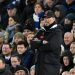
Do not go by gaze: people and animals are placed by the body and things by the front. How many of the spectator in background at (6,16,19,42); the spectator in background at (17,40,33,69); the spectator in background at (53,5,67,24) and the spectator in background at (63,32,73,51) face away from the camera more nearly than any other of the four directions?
0

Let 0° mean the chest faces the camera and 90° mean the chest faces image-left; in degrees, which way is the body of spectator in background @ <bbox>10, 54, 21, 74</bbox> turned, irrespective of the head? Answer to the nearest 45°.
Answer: approximately 45°

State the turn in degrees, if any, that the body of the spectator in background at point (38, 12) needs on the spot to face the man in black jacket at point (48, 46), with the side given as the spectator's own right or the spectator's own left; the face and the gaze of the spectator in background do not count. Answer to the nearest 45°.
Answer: approximately 45° to the spectator's own left

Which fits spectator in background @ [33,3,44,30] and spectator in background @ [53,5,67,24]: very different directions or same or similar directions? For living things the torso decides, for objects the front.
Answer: same or similar directions

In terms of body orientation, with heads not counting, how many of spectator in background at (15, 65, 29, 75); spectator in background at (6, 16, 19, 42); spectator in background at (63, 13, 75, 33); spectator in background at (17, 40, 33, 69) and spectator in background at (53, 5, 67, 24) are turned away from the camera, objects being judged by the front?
0

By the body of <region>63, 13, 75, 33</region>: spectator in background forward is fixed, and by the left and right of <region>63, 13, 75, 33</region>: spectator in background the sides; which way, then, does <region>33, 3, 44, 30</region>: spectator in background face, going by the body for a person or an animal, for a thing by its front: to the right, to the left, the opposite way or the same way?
the same way

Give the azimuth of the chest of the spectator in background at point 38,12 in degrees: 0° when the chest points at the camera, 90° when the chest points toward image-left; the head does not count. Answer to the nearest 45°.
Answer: approximately 45°

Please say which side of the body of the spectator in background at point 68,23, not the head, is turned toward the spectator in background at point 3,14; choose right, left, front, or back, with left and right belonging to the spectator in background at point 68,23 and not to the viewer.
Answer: right

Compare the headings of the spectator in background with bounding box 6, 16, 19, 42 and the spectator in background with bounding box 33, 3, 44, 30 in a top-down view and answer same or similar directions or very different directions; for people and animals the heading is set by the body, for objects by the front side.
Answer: same or similar directions

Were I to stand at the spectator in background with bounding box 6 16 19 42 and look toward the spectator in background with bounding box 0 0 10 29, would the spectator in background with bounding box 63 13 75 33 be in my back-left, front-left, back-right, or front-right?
back-right

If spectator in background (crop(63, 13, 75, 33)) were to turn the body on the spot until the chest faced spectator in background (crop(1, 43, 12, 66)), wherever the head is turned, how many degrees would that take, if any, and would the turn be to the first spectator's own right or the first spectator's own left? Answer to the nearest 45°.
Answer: approximately 45° to the first spectator's own right

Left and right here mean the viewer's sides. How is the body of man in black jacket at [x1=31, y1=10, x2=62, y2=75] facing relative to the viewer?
facing the viewer and to the left of the viewer

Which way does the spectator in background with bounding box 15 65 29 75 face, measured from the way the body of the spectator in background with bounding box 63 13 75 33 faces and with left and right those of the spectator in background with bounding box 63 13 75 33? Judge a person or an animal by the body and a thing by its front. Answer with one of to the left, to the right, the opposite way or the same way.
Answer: the same way

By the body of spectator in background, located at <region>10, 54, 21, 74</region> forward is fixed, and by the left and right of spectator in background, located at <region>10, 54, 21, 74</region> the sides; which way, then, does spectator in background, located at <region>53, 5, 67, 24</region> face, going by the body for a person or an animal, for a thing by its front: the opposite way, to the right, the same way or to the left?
the same way
